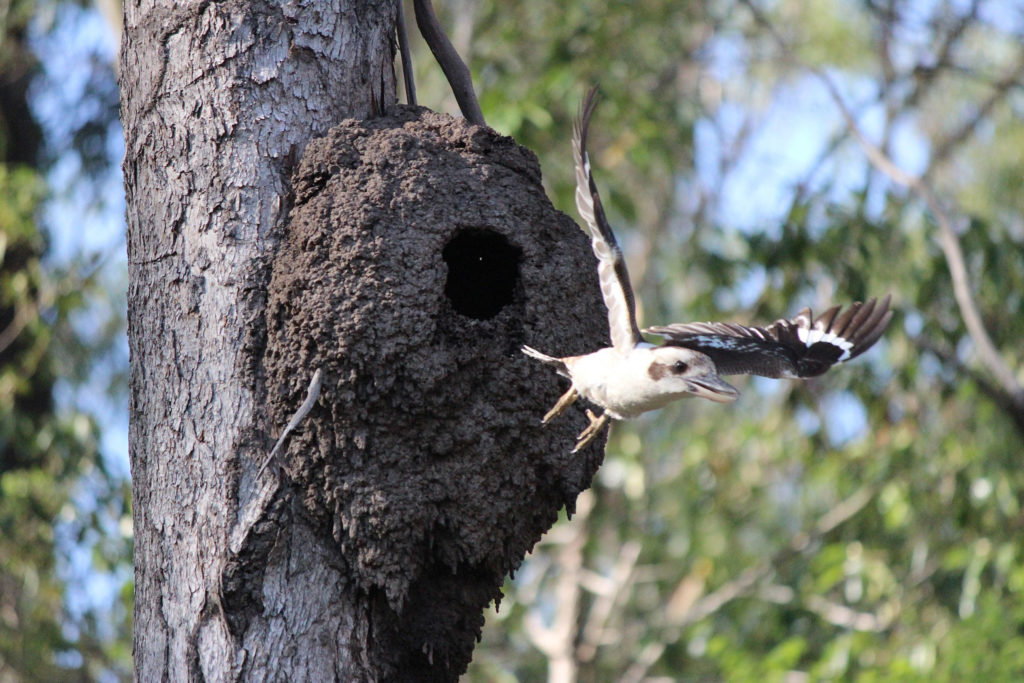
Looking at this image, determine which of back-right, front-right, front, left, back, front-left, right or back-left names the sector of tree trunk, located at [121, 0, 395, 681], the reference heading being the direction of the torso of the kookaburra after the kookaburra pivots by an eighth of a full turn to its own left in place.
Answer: back

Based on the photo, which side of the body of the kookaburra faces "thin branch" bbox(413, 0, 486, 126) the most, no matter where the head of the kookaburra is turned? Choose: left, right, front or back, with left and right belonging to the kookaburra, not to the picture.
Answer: back

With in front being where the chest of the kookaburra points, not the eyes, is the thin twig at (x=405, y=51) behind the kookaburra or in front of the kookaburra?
behind

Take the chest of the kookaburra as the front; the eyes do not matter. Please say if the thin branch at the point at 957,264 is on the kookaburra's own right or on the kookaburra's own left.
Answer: on the kookaburra's own left

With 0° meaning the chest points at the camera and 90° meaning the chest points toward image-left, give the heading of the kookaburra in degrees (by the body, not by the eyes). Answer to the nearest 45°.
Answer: approximately 315°

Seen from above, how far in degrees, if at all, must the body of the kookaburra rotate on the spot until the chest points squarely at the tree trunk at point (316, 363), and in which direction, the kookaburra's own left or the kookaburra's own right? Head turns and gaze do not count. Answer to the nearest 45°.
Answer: approximately 135° to the kookaburra's own right
